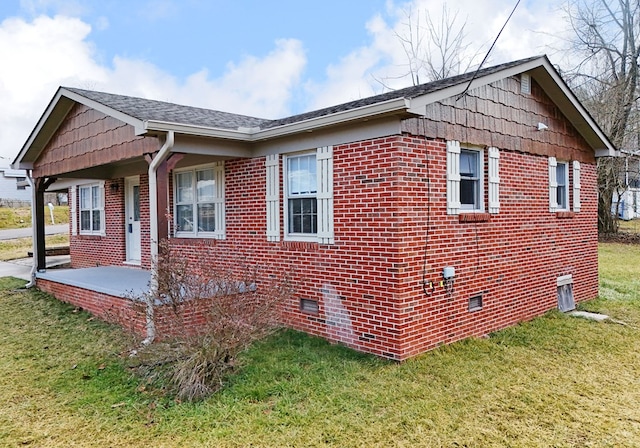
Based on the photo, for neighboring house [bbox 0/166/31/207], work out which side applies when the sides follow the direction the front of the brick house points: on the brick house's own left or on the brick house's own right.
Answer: on the brick house's own right

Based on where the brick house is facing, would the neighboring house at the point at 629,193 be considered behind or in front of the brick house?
behind

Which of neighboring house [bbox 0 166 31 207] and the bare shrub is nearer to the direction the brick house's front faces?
the bare shrub

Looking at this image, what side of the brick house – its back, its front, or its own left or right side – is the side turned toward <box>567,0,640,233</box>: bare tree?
back

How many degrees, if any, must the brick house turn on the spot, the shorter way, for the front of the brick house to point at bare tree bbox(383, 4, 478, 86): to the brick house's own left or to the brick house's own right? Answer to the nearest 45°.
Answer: approximately 135° to the brick house's own right

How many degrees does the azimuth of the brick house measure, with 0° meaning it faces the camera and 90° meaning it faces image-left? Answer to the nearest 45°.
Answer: approximately 45°

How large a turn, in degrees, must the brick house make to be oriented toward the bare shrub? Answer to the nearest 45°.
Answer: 0° — it already faces it

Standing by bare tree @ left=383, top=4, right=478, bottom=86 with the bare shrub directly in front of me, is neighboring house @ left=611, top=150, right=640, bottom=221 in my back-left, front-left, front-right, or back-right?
back-left
